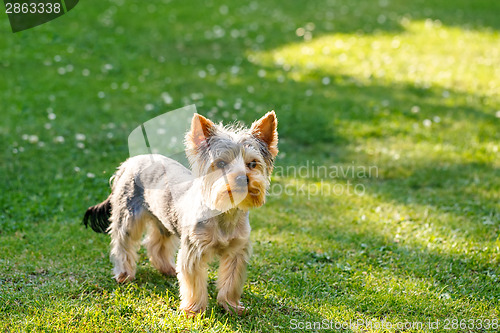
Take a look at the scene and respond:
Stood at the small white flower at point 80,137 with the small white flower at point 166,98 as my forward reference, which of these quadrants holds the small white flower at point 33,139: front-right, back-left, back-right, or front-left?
back-left

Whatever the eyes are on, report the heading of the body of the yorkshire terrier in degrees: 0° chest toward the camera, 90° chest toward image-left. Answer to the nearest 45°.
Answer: approximately 315°

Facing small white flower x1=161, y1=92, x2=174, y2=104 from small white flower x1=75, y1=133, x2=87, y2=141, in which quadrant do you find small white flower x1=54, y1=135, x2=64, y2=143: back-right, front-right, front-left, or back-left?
back-left

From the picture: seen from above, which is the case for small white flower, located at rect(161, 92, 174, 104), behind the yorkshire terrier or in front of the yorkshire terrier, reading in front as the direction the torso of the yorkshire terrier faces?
behind

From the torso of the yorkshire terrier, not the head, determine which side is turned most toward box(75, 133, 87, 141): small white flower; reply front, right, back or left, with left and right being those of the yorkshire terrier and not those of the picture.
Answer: back

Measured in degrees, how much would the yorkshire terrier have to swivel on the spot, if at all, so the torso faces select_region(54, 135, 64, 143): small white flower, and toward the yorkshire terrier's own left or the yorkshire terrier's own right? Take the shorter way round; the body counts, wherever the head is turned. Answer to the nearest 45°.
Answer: approximately 180°
